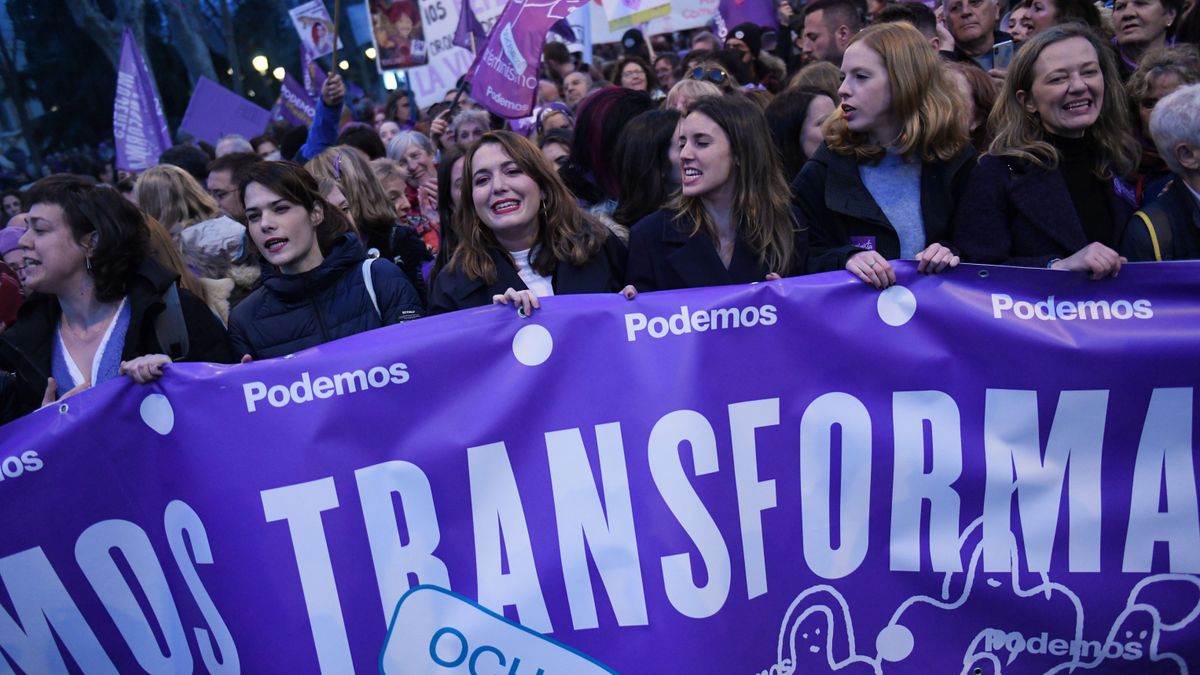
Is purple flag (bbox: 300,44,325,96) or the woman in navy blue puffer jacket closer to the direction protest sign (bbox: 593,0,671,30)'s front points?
the woman in navy blue puffer jacket

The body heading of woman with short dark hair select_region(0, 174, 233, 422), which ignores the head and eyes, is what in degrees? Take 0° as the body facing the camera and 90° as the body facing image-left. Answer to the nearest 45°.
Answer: approximately 45°

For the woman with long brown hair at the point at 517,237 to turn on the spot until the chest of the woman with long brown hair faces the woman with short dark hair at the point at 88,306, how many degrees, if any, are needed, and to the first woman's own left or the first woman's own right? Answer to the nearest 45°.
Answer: approximately 90° to the first woman's own right

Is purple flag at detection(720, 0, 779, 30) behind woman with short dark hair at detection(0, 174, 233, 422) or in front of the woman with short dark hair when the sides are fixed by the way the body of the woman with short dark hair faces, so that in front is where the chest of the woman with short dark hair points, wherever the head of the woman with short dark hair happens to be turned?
behind

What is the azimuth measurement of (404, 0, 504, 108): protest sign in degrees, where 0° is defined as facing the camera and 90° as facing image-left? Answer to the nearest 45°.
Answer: approximately 0°

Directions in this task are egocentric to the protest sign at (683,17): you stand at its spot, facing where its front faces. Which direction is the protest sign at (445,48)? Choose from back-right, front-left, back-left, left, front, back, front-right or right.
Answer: right

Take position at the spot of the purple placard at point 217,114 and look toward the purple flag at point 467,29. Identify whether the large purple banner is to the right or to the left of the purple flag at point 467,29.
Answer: right

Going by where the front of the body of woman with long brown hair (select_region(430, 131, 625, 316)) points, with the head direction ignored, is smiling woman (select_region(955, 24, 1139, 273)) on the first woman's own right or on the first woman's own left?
on the first woman's own left
